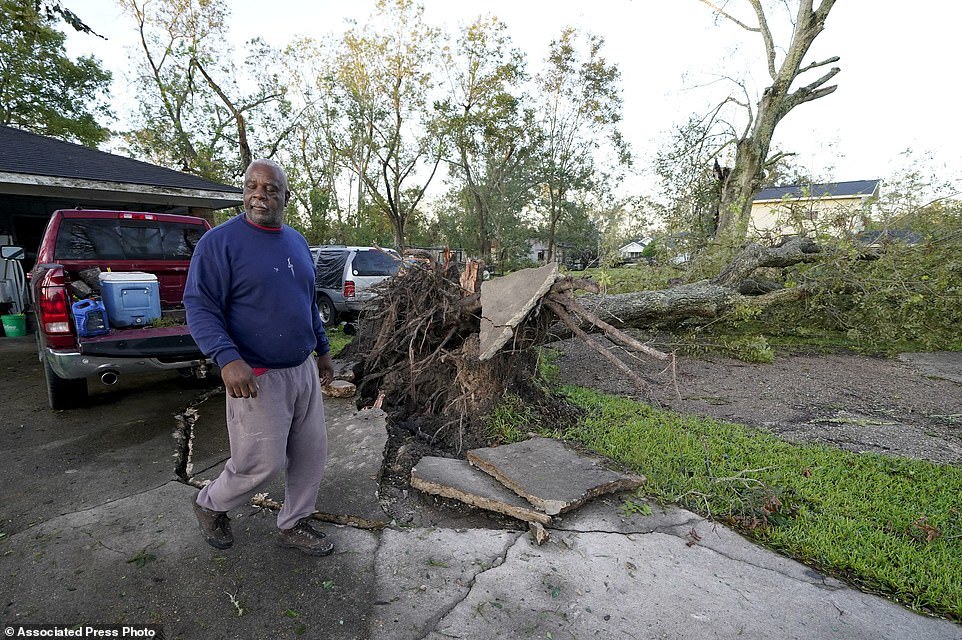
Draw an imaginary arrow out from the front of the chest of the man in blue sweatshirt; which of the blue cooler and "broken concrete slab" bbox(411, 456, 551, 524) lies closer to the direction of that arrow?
the broken concrete slab

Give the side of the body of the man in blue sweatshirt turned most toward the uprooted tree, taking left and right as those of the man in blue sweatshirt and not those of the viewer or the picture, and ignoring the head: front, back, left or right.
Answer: left

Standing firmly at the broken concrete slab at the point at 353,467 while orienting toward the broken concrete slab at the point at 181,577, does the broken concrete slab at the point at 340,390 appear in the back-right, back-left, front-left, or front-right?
back-right

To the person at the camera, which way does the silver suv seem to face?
facing away from the viewer and to the left of the viewer

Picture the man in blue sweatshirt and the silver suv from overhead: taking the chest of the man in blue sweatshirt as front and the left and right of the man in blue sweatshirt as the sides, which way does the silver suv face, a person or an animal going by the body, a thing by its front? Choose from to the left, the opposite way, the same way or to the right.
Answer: the opposite way

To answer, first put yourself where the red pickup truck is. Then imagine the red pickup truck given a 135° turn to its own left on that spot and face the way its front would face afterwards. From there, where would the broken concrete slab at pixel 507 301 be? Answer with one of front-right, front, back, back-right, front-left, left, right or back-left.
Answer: left

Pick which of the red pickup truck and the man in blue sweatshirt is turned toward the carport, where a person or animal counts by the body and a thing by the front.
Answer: the red pickup truck

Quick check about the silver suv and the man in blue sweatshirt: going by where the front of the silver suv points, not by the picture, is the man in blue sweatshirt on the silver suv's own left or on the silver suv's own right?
on the silver suv's own left

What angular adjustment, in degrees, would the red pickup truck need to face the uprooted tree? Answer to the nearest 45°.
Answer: approximately 135° to its right

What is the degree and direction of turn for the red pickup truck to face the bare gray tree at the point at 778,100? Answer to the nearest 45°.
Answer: approximately 90° to its right

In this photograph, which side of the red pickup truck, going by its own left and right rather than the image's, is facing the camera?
back

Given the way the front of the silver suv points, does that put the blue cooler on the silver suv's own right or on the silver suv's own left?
on the silver suv's own left

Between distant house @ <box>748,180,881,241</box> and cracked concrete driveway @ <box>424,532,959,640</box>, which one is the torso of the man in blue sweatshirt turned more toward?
the cracked concrete driveway

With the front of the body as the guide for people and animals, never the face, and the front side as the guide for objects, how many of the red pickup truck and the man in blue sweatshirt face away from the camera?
1

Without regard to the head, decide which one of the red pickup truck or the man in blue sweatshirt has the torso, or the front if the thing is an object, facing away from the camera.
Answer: the red pickup truck
